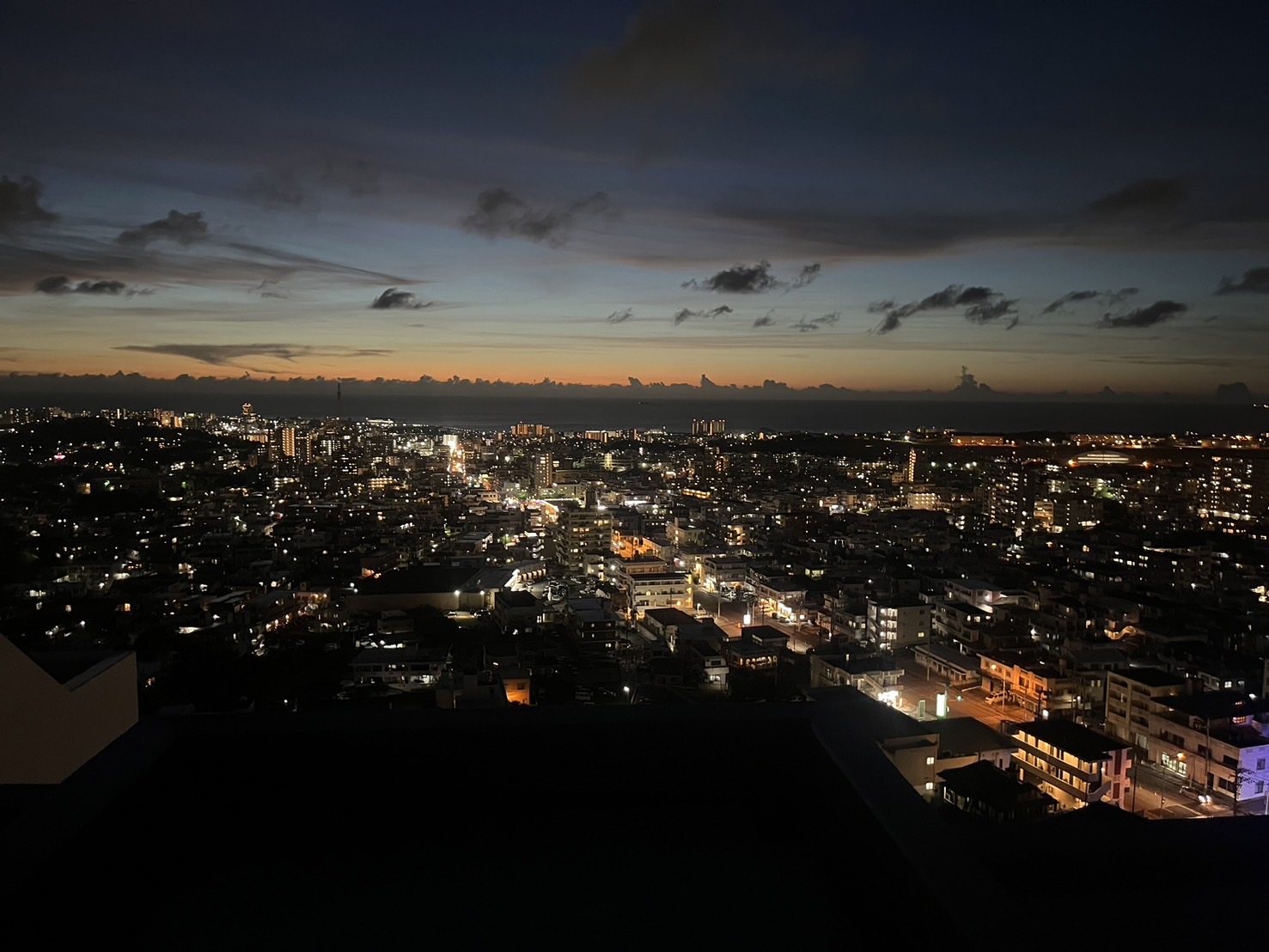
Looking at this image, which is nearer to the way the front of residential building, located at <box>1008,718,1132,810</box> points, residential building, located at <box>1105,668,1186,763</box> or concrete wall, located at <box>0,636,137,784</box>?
the concrete wall

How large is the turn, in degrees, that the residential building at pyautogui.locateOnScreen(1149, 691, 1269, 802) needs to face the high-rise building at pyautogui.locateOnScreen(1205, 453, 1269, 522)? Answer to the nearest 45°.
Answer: approximately 135° to its right

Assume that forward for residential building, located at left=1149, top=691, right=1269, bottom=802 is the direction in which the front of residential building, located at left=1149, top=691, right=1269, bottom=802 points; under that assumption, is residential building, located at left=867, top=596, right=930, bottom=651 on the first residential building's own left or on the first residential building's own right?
on the first residential building's own right

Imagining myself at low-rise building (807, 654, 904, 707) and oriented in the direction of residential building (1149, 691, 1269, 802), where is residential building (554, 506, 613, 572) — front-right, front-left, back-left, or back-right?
back-left

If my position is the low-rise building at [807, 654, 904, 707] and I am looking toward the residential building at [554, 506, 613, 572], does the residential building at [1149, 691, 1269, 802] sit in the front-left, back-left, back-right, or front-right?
back-right

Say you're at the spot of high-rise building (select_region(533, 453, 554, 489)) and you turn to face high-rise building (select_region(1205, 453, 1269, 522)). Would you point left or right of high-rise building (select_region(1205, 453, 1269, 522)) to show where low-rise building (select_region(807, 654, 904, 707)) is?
right

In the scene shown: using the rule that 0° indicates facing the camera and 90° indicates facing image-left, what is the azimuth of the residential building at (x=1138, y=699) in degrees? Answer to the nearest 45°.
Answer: approximately 45°

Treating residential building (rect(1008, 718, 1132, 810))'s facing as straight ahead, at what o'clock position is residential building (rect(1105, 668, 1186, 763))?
residential building (rect(1105, 668, 1186, 763)) is roughly at 5 o'clock from residential building (rect(1008, 718, 1132, 810)).

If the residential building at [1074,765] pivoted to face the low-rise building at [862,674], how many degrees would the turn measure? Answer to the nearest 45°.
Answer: approximately 90° to its right

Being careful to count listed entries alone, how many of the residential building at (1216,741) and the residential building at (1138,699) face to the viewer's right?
0

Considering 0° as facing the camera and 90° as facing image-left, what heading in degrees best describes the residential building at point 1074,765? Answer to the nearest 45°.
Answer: approximately 45°
